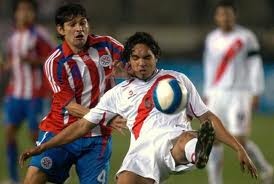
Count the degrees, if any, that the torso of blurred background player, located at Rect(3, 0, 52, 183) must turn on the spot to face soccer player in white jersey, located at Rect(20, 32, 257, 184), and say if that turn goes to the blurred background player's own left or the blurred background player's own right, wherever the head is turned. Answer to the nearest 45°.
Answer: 0° — they already face them

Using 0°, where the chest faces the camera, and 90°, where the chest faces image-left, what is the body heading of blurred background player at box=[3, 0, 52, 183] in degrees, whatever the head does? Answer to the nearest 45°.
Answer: approximately 0°

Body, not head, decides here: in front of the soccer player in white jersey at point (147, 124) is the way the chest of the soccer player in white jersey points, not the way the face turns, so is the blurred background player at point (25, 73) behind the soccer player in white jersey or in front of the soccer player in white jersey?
behind

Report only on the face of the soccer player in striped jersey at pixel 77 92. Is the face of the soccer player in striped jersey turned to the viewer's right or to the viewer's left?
to the viewer's right

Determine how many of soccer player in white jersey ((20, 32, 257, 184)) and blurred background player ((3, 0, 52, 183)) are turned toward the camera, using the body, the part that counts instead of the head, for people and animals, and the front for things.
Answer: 2

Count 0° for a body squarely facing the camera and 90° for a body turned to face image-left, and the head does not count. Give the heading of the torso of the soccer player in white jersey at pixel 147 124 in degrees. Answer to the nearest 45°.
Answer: approximately 0°

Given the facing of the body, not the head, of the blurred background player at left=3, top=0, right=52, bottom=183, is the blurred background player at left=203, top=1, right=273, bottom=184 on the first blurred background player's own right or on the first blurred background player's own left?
on the first blurred background player's own left
